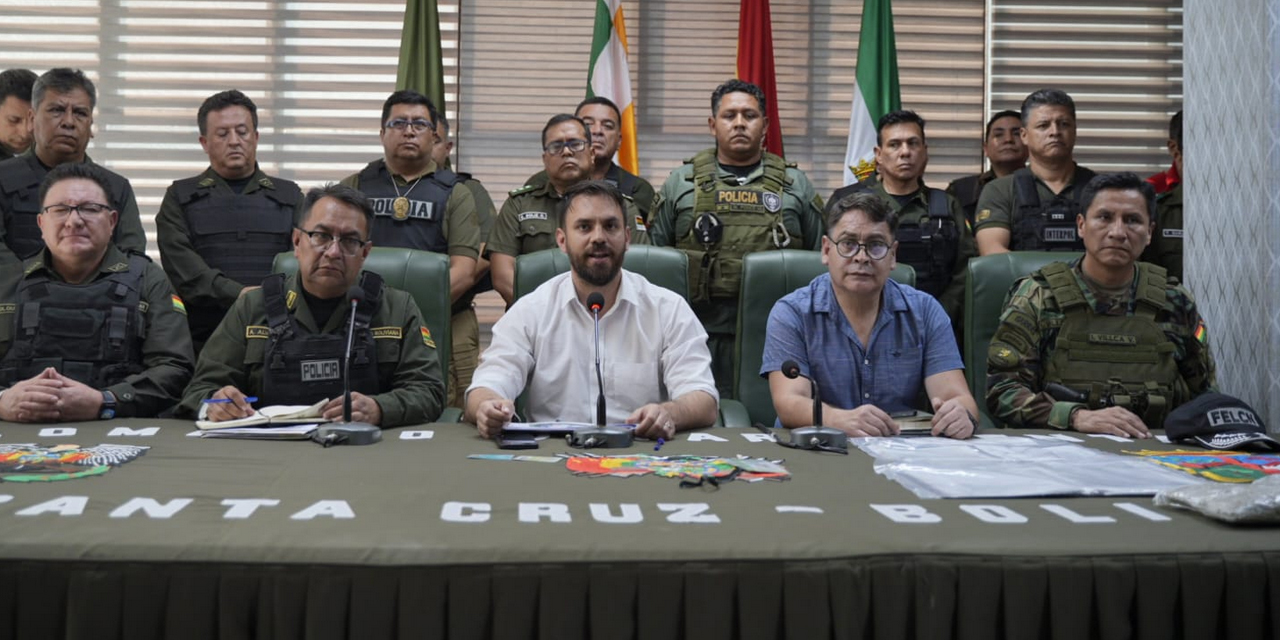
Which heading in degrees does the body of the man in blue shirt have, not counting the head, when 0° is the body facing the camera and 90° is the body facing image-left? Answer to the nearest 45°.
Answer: approximately 0°

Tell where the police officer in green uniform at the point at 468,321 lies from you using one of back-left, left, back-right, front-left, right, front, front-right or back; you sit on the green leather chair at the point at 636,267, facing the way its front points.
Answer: back-right

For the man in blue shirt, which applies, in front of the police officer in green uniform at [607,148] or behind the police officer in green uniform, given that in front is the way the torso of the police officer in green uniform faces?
in front

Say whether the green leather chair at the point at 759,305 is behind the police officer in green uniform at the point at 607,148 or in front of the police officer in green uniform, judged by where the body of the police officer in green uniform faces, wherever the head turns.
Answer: in front

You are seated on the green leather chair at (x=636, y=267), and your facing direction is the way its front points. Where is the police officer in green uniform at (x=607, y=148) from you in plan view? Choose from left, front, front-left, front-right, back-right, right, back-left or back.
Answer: back

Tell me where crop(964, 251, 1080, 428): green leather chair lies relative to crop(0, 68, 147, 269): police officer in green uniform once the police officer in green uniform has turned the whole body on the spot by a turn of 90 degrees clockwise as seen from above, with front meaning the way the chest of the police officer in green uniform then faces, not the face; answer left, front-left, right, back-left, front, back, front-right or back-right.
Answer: back-left

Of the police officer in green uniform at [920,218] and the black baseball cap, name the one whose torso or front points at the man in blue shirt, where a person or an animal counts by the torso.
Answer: the police officer in green uniform

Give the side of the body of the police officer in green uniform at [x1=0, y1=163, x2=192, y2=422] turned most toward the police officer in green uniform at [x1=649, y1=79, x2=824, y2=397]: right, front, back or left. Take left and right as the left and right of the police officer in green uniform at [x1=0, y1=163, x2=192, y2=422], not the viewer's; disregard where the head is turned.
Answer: left
